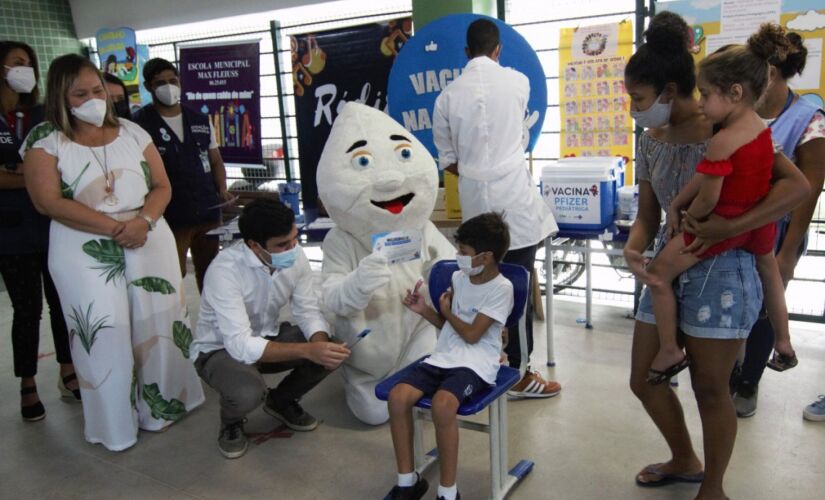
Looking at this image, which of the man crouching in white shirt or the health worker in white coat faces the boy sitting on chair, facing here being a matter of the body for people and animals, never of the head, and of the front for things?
the man crouching in white shirt

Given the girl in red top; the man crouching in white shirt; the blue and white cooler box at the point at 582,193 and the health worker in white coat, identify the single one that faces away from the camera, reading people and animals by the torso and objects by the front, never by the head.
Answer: the health worker in white coat

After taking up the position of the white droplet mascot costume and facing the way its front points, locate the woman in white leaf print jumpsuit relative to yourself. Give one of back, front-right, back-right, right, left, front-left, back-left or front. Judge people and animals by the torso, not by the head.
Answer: right

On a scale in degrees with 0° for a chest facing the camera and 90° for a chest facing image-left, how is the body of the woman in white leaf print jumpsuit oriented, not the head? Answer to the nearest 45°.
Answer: approximately 315°

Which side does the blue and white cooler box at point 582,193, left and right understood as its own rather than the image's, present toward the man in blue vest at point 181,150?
right

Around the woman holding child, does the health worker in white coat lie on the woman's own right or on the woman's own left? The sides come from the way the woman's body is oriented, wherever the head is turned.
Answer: on the woman's own right

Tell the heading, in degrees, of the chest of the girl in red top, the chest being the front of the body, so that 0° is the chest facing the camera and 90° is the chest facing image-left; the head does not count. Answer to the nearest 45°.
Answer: approximately 90°

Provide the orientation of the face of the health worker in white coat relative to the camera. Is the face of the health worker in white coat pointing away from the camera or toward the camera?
away from the camera

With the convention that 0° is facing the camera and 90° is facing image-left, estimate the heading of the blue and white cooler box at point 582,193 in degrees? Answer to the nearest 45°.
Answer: approximately 0°

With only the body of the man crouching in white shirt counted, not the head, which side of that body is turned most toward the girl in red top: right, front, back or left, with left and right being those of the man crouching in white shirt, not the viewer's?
front

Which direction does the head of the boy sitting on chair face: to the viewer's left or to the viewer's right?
to the viewer's left

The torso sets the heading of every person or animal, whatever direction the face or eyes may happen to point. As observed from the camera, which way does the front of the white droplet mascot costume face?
facing the viewer

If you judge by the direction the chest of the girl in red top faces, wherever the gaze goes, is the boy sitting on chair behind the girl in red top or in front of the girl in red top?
in front

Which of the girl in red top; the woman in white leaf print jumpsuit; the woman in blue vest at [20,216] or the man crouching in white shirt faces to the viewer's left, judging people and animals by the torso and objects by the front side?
the girl in red top

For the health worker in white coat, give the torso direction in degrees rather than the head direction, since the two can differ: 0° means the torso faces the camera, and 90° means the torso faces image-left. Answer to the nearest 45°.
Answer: approximately 180°
